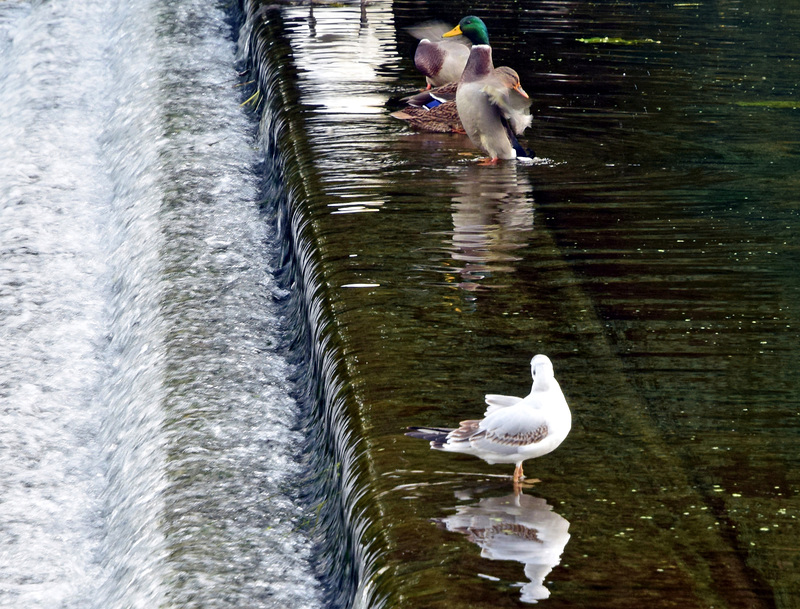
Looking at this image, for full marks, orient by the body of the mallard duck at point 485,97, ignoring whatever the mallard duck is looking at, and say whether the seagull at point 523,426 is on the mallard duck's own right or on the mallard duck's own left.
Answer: on the mallard duck's own left

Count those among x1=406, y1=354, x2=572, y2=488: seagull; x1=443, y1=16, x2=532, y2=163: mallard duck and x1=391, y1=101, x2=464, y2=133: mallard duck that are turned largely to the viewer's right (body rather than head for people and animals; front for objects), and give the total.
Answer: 2

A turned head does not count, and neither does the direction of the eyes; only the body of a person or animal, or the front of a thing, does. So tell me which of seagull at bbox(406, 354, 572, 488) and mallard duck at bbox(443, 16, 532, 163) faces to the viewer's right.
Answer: the seagull

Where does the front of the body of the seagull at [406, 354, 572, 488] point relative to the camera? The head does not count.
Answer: to the viewer's right

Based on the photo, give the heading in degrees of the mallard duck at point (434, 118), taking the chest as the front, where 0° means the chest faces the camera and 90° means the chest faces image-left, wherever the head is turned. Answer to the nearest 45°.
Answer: approximately 270°

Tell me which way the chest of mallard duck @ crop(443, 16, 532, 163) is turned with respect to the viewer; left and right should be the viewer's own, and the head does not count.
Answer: facing the viewer and to the left of the viewer

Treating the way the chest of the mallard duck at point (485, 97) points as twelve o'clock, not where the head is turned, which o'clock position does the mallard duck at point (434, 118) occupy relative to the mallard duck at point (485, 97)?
the mallard duck at point (434, 118) is roughly at 4 o'clock from the mallard duck at point (485, 97).

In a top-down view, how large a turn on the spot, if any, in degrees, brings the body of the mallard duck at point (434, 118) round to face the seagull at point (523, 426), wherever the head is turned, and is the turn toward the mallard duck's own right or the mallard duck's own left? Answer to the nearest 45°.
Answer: approximately 90° to the mallard duck's own right

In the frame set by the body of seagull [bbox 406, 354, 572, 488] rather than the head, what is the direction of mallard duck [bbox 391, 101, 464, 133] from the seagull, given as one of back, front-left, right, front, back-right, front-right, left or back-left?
left

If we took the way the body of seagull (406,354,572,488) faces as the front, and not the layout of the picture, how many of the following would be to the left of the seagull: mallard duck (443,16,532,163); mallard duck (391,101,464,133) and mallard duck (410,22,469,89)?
3

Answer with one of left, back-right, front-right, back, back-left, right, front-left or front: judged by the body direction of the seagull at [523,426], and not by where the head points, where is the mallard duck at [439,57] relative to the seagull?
left
